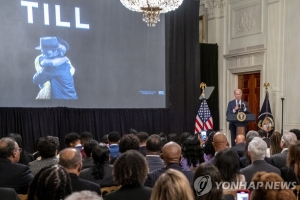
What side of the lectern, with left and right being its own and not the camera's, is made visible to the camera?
front

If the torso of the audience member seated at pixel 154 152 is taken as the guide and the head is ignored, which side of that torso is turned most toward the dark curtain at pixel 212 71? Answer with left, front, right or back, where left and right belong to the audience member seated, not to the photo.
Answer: front

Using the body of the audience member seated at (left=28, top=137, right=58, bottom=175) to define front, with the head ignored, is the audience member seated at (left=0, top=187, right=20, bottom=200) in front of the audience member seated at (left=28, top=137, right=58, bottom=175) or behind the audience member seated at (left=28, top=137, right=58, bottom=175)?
behind

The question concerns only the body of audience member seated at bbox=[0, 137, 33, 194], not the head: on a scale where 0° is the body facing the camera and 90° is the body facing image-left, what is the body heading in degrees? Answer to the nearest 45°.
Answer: approximately 225°

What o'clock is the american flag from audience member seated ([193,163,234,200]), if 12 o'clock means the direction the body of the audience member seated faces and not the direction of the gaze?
The american flag is roughly at 12 o'clock from the audience member seated.

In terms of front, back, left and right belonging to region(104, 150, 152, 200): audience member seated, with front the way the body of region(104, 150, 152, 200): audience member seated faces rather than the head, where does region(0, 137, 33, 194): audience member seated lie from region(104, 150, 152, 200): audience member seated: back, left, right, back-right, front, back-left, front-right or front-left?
front-left

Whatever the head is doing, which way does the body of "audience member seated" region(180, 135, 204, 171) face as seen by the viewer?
away from the camera

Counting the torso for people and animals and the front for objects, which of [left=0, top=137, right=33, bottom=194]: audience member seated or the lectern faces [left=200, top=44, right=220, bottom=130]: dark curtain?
the audience member seated

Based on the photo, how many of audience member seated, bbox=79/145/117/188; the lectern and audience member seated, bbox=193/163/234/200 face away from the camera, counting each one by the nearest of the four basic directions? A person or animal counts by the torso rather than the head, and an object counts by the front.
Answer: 2

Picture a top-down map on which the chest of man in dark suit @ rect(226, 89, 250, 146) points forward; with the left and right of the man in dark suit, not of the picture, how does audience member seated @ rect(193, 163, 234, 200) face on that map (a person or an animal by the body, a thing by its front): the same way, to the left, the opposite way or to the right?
the opposite way

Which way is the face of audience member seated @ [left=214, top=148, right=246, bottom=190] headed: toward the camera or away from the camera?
away from the camera

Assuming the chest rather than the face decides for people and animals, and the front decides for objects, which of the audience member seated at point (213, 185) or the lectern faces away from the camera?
the audience member seated

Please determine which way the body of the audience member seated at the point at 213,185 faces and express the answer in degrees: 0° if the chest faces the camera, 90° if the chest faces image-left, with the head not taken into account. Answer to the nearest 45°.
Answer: approximately 180°

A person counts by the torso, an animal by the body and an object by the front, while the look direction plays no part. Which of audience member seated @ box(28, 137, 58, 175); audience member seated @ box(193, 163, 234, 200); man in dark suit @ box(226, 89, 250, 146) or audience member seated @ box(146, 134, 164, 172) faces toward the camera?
the man in dark suit

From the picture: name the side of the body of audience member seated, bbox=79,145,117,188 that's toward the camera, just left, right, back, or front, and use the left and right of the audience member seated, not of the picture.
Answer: back

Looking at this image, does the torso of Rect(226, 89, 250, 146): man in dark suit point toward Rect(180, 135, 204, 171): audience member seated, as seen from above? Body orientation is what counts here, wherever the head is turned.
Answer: yes

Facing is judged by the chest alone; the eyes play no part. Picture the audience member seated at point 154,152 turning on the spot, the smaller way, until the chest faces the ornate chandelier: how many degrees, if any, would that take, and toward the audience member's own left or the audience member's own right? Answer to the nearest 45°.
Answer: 0° — they already face it
